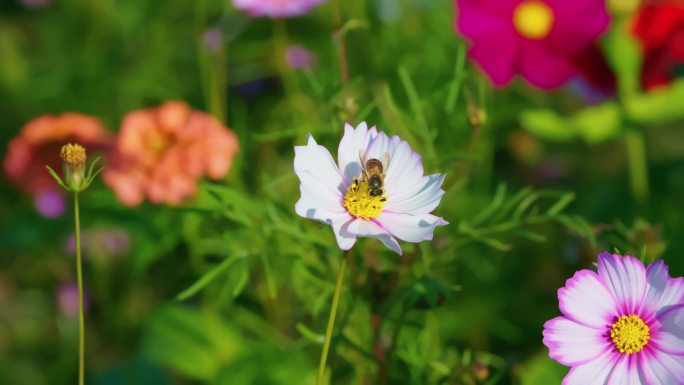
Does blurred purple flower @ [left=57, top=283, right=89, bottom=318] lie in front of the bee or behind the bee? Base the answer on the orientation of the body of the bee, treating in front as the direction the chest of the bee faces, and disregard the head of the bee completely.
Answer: behind
